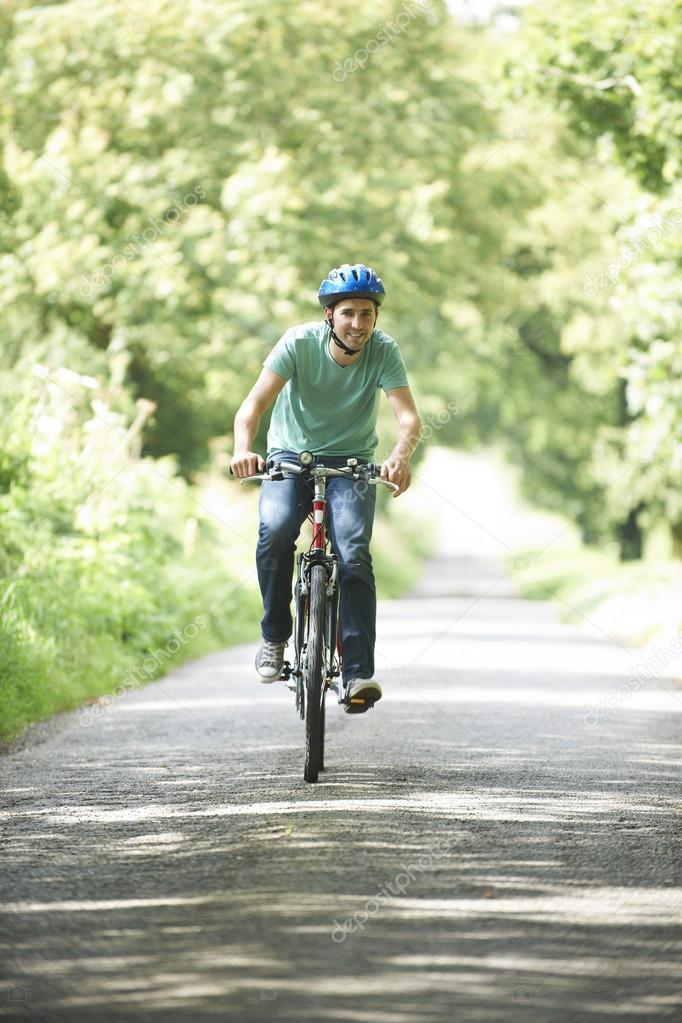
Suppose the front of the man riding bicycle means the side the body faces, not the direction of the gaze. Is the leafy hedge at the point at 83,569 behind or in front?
behind

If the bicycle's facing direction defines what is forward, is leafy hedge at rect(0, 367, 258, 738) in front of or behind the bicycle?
behind

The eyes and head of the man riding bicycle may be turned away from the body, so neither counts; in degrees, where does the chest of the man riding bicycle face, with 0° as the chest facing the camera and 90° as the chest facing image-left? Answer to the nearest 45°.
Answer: approximately 0°
